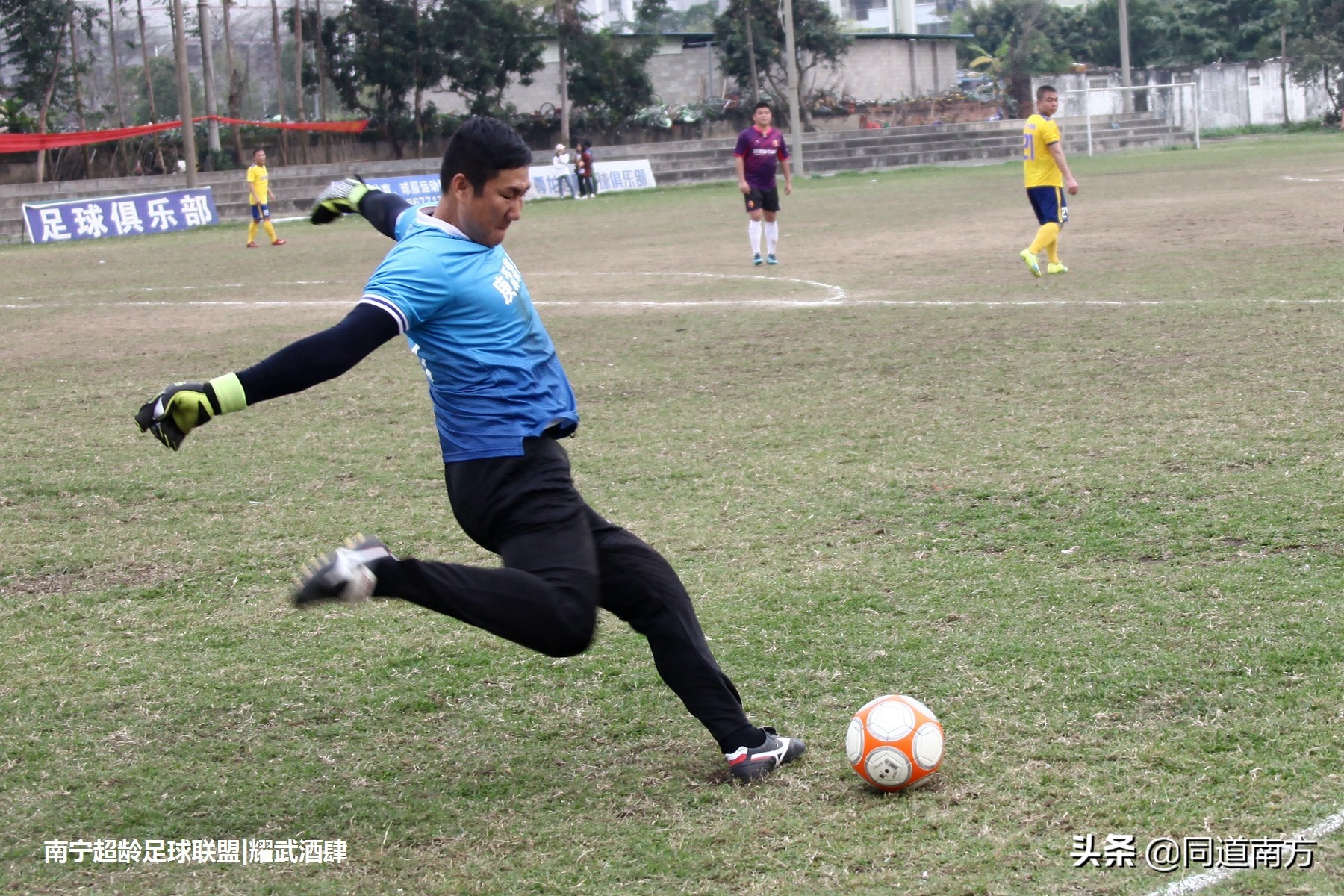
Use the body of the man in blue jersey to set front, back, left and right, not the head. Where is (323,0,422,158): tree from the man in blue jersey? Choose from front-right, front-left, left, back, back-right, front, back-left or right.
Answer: left

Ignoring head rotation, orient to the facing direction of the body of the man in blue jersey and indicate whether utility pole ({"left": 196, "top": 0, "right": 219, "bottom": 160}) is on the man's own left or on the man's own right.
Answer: on the man's own left

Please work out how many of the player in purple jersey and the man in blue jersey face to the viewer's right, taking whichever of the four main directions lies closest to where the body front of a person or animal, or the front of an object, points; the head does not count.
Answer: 1

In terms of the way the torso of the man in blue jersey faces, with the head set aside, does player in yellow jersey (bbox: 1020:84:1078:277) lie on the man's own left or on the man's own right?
on the man's own left

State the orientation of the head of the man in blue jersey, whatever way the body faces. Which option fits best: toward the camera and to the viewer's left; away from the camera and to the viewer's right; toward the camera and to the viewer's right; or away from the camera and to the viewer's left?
toward the camera and to the viewer's right

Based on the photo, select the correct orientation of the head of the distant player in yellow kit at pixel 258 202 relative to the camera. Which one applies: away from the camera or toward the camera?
toward the camera

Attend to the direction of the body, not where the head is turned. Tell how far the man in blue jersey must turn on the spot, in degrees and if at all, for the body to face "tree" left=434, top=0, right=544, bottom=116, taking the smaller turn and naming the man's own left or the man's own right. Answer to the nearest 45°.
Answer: approximately 90° to the man's own left

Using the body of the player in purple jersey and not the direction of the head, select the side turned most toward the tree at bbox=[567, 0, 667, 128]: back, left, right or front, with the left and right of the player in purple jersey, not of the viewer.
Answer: back

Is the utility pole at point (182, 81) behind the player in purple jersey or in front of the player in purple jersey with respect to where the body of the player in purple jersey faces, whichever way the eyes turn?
behind

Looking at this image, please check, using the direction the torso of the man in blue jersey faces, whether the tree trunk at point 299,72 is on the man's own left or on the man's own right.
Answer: on the man's own left

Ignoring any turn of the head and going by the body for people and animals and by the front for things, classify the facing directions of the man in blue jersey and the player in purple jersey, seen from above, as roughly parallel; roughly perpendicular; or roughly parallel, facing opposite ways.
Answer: roughly perpendicular

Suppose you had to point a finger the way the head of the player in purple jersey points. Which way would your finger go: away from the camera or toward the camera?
toward the camera

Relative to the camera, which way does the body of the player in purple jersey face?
toward the camera

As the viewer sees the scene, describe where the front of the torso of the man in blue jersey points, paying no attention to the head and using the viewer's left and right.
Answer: facing to the right of the viewer

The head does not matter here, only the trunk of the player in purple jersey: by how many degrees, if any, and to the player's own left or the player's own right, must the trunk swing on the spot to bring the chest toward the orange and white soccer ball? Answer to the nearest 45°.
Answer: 0° — they already face it

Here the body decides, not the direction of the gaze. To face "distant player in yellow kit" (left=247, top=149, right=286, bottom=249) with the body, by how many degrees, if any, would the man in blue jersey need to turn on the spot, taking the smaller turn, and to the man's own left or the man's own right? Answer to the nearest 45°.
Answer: approximately 90° to the man's own left

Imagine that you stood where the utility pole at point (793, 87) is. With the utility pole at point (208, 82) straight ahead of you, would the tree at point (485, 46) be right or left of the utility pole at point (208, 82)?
right
